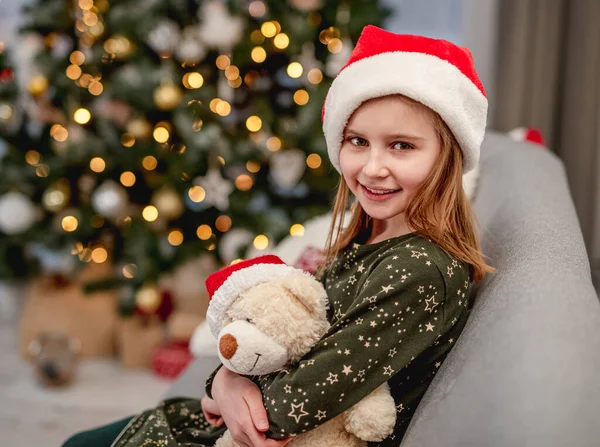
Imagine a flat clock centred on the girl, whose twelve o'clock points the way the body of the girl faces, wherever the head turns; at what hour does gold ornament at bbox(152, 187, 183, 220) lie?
The gold ornament is roughly at 4 o'clock from the girl.

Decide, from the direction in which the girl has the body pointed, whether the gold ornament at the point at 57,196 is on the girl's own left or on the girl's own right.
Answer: on the girl's own right

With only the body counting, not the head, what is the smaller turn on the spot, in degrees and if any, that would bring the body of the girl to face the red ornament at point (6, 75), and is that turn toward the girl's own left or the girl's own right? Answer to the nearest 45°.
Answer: approximately 90° to the girl's own right

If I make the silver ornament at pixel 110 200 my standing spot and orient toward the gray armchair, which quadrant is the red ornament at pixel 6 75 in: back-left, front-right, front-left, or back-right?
back-right

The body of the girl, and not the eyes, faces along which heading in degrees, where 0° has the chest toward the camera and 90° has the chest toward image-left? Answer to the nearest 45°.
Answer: approximately 45°

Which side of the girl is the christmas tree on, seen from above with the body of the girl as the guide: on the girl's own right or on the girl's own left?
on the girl's own right

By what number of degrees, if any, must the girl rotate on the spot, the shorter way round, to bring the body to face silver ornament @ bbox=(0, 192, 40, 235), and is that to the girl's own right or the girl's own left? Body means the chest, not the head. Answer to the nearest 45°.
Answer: approximately 90° to the girl's own right

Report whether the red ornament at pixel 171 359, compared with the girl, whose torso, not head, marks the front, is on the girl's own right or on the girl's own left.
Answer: on the girl's own right
